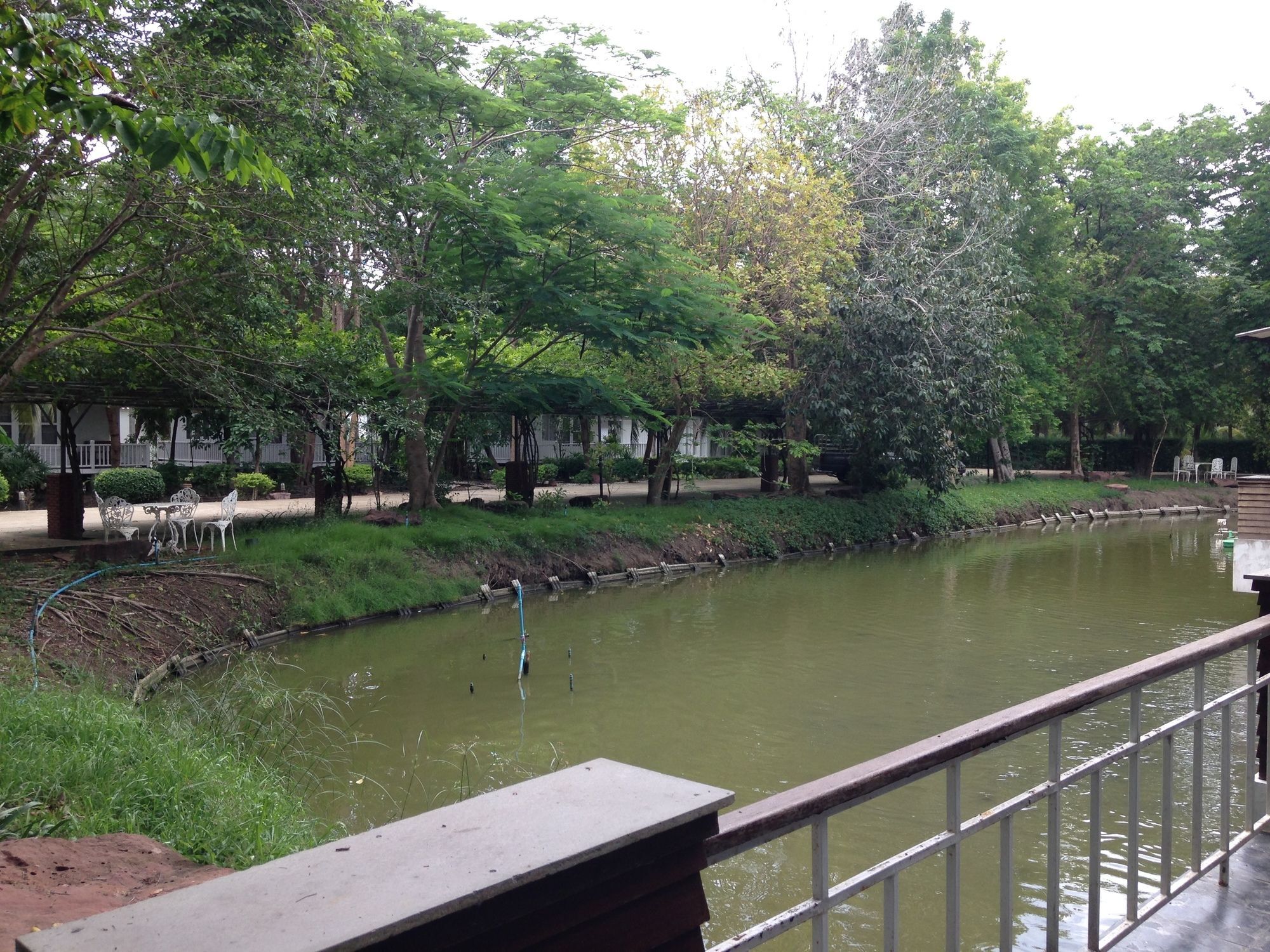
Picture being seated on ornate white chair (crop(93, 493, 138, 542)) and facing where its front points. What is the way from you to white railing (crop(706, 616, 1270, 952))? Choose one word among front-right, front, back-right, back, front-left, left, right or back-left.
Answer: front-right

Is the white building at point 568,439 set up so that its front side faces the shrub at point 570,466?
yes

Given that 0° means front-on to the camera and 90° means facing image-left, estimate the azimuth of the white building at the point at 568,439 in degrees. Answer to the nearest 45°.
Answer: approximately 0°

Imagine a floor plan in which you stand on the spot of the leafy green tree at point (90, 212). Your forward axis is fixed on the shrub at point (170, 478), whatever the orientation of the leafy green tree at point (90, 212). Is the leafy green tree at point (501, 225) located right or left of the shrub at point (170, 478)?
right

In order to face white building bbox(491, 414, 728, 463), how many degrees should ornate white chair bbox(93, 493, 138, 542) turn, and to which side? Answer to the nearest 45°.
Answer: approximately 90° to its left

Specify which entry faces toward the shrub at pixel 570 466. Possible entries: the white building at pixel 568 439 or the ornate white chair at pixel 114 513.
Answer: the white building

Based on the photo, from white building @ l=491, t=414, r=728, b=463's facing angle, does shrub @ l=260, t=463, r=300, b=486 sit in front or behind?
in front

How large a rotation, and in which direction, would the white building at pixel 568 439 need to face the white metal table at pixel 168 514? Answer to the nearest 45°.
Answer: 0° — it already faces it

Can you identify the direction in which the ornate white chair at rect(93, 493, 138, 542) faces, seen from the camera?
facing the viewer and to the right of the viewer

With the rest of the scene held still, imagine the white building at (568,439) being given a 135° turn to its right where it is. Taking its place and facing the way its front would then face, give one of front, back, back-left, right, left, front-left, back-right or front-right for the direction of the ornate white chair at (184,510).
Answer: back-left

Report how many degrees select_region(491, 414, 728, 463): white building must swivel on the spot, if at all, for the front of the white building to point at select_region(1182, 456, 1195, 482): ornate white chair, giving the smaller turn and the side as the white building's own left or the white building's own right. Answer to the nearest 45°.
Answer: approximately 90° to the white building's own left

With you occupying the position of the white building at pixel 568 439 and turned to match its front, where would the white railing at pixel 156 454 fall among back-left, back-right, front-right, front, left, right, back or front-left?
front-right

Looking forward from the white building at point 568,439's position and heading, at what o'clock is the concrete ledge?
The concrete ledge is roughly at 12 o'clock from the white building.

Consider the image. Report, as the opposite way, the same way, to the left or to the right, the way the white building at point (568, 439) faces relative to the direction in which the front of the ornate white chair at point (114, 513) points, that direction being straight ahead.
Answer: to the right

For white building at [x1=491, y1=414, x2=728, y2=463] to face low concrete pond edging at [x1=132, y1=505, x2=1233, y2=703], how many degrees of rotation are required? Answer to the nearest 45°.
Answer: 0° — it already faces it

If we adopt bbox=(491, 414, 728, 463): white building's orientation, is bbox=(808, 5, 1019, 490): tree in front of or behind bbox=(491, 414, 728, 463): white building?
in front

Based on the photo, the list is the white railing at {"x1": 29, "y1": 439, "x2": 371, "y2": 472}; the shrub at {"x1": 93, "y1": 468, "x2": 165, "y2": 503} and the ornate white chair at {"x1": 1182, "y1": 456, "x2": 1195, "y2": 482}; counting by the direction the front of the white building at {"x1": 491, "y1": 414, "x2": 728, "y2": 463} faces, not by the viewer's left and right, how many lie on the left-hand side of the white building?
1
